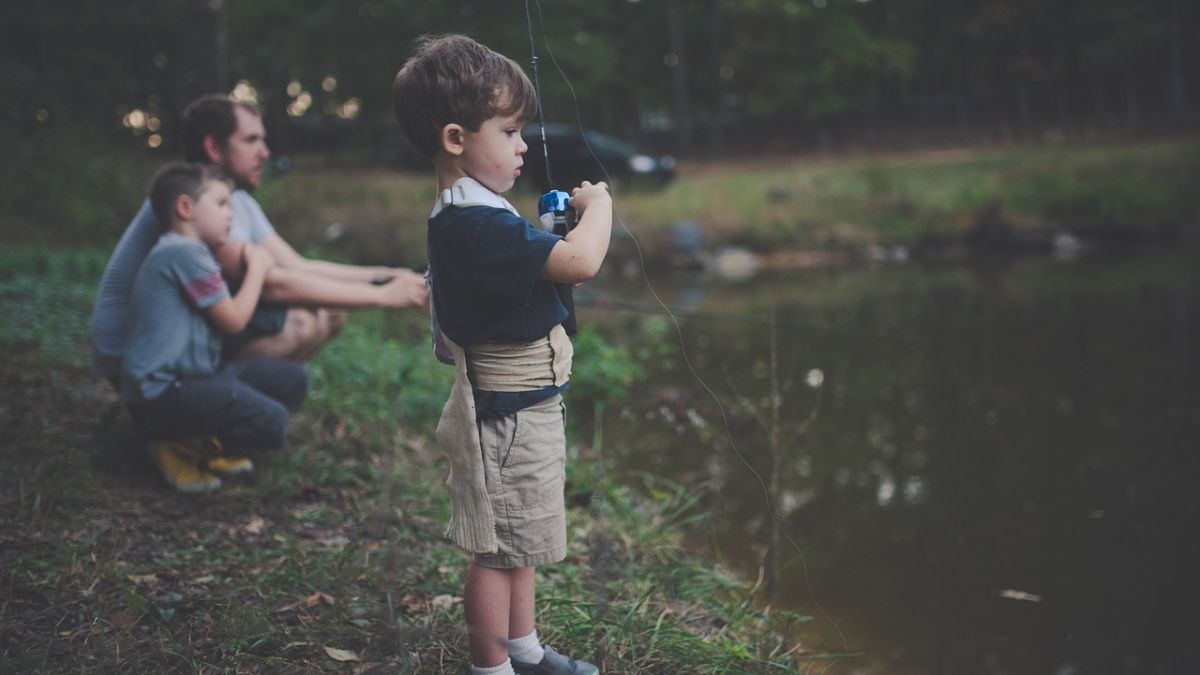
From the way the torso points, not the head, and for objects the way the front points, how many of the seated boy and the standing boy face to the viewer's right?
2

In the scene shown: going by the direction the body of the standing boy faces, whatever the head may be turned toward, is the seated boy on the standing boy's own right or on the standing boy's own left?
on the standing boy's own left

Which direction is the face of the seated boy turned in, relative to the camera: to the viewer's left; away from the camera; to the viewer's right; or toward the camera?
to the viewer's right

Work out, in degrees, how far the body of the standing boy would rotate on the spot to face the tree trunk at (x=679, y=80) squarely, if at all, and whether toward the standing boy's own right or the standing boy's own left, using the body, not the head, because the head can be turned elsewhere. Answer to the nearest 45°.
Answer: approximately 90° to the standing boy's own left

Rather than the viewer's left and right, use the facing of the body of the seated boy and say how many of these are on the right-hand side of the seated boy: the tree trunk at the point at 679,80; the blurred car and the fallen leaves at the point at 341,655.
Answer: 1

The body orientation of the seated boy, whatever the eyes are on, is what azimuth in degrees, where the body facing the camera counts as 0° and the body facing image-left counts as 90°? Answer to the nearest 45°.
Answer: approximately 270°

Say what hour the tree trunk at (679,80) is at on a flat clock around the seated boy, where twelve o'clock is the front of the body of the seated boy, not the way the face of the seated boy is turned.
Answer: The tree trunk is roughly at 10 o'clock from the seated boy.

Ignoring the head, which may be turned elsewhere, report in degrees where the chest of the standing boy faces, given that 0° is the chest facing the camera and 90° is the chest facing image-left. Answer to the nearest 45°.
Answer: approximately 270°

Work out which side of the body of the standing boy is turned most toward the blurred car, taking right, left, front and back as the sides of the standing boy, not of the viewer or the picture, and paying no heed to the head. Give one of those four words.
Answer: left

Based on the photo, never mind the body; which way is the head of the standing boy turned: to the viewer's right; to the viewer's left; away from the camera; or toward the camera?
to the viewer's right
